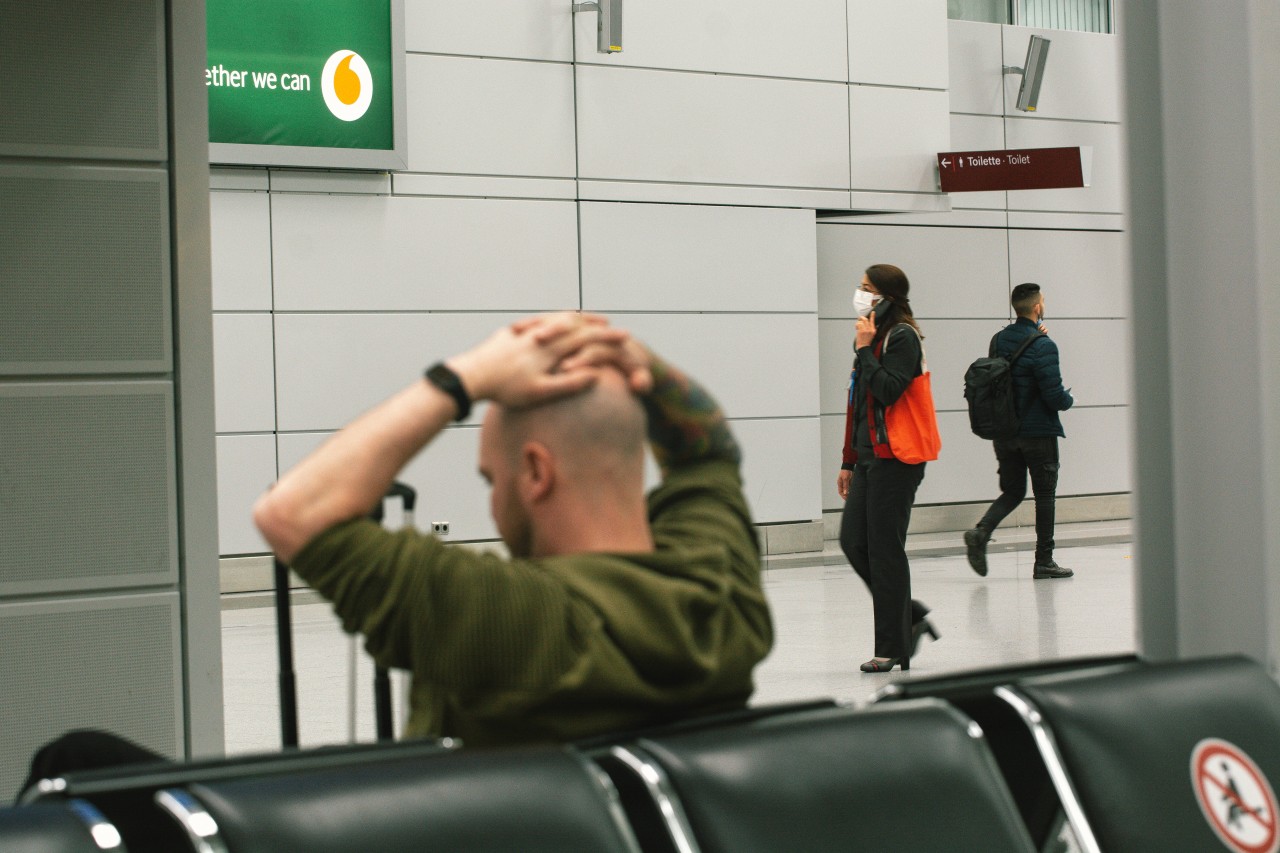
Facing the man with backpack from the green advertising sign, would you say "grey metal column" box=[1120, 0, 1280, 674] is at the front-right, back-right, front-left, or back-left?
front-right

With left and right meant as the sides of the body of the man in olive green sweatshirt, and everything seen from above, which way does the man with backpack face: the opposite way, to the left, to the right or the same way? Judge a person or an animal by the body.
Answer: to the right

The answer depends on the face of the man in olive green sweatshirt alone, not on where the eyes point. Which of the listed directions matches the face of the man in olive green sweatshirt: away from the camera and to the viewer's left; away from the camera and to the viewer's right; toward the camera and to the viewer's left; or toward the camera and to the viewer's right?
away from the camera and to the viewer's left

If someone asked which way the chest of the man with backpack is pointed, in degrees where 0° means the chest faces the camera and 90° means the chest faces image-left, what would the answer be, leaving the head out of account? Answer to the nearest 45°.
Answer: approximately 225°

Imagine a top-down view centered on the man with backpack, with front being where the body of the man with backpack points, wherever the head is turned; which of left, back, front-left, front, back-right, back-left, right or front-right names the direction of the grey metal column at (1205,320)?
back-right

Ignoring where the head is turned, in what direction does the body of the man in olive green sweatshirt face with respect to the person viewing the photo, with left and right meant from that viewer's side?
facing away from the viewer and to the left of the viewer

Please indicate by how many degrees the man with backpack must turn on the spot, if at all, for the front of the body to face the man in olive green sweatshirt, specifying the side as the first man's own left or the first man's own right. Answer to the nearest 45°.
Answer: approximately 135° to the first man's own right

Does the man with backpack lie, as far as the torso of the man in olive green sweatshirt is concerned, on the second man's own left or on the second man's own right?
on the second man's own right

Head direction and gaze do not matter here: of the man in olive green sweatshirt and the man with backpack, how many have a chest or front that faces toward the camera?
0
